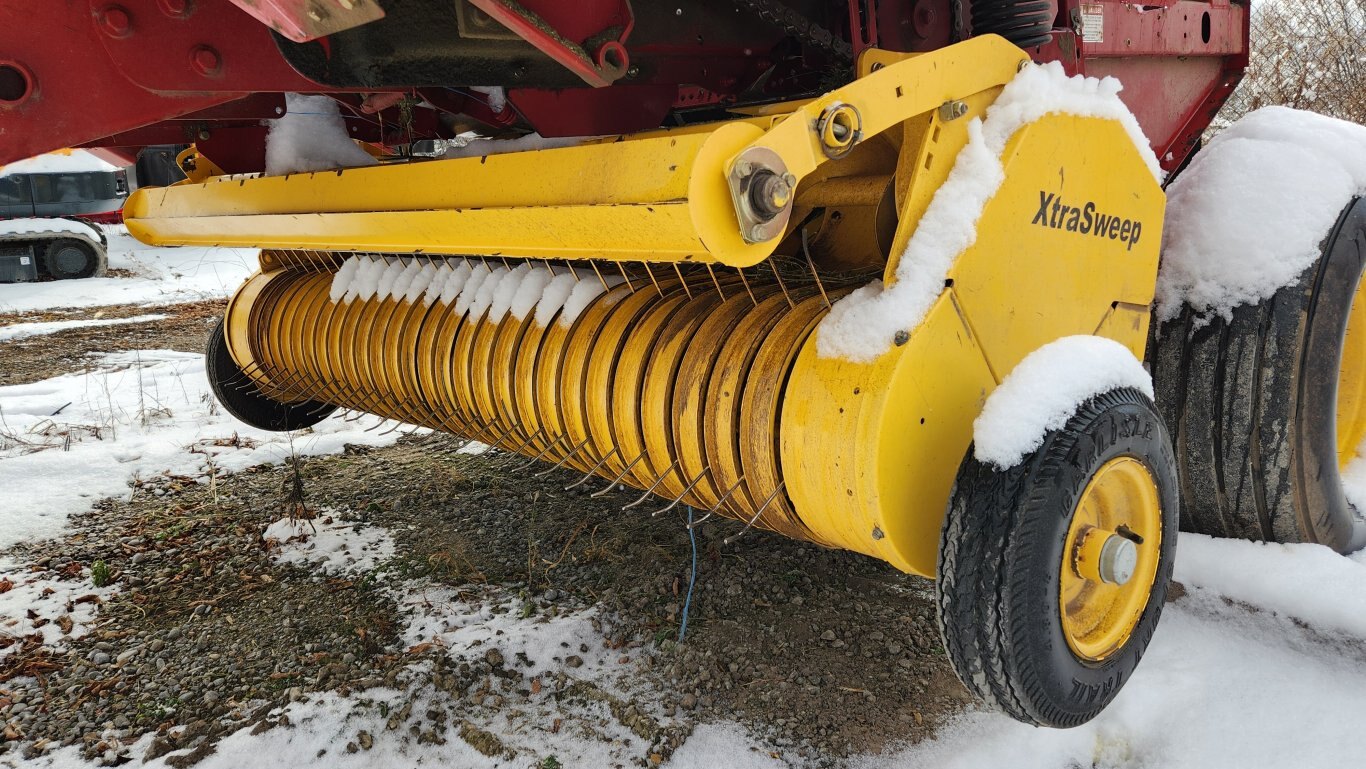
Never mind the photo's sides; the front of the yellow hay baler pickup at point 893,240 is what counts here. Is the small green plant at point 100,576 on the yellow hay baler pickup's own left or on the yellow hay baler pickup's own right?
on the yellow hay baler pickup's own right

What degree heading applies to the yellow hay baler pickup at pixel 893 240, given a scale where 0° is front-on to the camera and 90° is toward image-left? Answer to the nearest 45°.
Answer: approximately 45°
